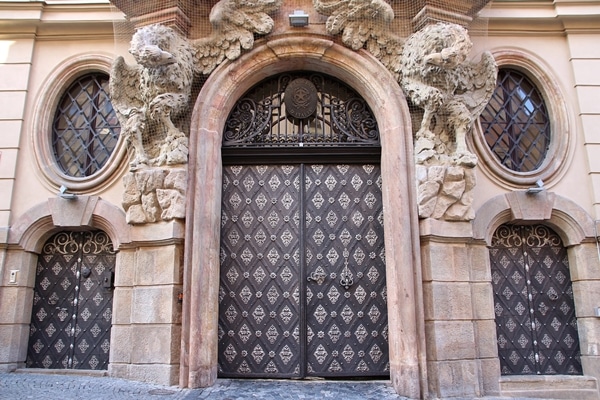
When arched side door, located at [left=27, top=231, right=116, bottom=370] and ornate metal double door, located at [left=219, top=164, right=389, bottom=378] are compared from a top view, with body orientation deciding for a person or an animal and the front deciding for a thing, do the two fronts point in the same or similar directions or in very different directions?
same or similar directions

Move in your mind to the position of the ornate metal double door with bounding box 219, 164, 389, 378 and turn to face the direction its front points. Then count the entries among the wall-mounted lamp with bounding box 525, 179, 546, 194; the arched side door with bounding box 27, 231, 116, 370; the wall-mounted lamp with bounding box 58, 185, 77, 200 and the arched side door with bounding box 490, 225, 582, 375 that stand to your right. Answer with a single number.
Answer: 2

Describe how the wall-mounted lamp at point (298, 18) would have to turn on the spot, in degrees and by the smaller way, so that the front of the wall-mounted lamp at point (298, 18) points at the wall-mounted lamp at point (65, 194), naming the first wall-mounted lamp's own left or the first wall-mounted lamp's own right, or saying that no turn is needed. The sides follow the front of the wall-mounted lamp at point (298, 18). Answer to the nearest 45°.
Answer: approximately 90° to the first wall-mounted lamp's own right

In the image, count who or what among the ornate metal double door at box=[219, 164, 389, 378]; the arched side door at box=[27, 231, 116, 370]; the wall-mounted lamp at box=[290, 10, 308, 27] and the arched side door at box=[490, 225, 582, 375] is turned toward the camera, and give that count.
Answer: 4

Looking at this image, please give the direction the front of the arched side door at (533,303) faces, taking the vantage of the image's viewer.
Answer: facing the viewer

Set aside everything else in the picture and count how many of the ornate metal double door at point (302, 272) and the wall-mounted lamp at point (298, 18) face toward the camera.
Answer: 2

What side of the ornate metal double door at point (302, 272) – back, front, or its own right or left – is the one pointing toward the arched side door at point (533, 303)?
left

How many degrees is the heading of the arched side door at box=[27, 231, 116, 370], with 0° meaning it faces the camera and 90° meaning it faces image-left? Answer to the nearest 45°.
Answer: approximately 0°

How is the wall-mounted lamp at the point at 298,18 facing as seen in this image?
toward the camera

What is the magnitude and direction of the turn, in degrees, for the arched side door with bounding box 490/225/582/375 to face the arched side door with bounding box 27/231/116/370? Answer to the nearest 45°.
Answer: approximately 45° to its right

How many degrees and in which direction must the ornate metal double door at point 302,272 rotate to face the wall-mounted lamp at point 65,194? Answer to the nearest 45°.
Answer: approximately 90° to its right
